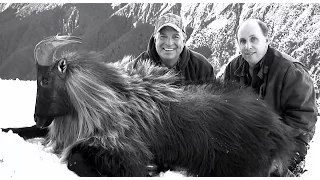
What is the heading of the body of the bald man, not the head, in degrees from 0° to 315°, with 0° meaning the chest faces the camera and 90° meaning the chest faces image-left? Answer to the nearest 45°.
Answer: approximately 45°

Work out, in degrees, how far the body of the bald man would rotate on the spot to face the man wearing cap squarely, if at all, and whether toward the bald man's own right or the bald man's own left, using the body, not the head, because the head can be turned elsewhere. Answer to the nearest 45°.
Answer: approximately 45° to the bald man's own right

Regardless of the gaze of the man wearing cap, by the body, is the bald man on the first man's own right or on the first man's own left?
on the first man's own left

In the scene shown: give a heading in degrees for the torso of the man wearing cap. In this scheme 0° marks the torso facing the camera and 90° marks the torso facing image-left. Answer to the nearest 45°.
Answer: approximately 0°
